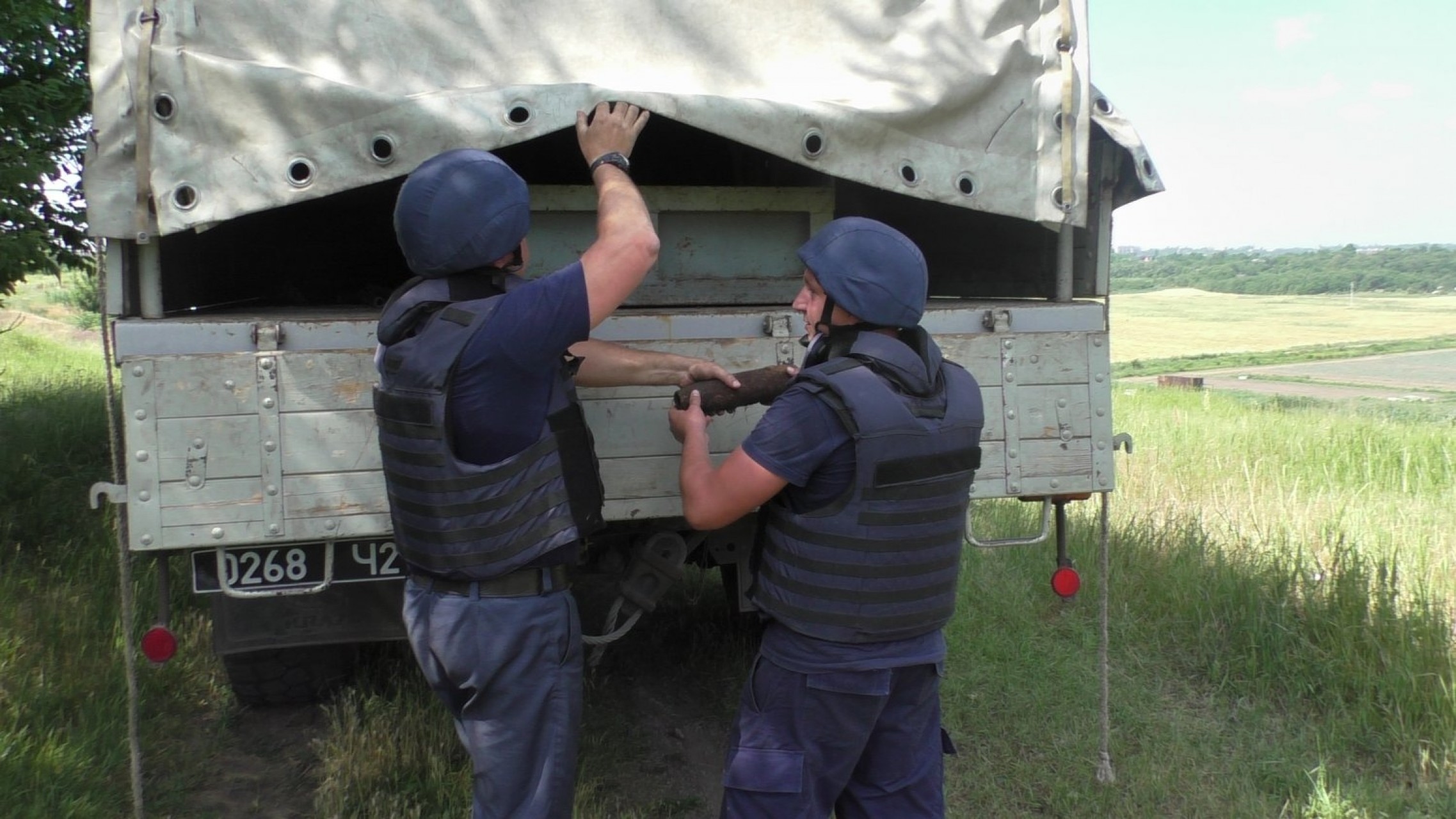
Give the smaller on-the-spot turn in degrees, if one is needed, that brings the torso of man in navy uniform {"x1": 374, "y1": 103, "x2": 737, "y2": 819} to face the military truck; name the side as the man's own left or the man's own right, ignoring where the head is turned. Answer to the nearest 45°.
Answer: approximately 45° to the man's own left

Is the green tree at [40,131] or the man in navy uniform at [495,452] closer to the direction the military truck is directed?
the green tree

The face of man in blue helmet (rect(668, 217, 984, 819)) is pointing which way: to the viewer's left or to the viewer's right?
to the viewer's left

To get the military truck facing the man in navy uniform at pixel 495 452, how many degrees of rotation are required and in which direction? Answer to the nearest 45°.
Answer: approximately 180°

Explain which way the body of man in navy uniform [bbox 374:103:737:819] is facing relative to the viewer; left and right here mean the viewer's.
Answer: facing away from the viewer and to the right of the viewer

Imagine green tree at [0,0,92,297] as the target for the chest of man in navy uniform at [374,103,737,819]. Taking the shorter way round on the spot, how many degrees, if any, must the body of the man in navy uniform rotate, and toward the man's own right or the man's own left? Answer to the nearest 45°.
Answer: approximately 90° to the man's own left

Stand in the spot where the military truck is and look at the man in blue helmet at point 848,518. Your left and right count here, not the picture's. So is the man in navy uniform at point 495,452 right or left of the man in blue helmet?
right

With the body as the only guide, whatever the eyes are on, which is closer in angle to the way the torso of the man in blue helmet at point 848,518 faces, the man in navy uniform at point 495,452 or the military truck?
the military truck

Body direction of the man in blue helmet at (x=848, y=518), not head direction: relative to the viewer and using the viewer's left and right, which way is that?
facing away from the viewer and to the left of the viewer

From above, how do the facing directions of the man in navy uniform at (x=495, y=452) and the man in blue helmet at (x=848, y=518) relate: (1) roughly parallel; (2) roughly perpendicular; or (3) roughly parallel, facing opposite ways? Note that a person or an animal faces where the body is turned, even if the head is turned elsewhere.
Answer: roughly perpendicular

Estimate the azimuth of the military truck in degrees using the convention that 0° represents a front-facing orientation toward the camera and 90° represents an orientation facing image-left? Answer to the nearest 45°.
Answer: approximately 180°
